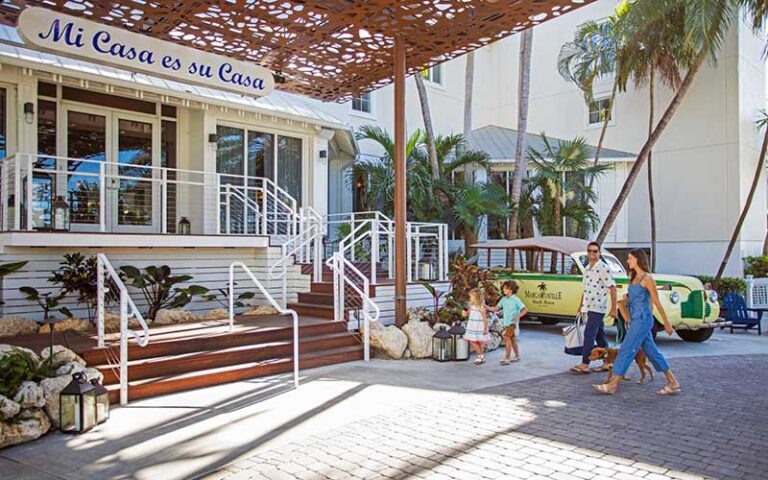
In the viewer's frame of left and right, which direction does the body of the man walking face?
facing the viewer and to the left of the viewer

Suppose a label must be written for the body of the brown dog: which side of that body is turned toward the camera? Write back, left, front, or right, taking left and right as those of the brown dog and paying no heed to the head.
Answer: left

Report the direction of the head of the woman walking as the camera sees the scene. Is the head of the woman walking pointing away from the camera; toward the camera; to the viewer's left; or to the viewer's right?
to the viewer's left

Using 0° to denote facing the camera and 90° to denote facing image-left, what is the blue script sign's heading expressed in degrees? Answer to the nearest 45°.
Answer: approximately 315°

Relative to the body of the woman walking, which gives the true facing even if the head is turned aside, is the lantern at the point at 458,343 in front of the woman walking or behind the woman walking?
in front

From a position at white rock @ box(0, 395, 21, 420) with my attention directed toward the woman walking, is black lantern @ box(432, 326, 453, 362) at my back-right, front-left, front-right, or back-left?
front-left

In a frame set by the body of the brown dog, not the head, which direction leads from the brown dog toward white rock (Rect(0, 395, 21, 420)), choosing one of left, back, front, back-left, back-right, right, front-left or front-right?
front-left

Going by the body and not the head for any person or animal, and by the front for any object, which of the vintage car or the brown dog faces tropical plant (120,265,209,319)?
the brown dog

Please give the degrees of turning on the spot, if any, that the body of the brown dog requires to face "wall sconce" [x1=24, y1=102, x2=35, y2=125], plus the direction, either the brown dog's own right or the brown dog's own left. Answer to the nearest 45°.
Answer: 0° — it already faces it

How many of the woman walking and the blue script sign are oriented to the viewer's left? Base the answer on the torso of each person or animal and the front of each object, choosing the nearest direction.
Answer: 1

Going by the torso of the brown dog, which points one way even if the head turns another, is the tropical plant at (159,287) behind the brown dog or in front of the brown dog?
in front

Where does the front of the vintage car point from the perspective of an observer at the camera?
facing the viewer and to the right of the viewer

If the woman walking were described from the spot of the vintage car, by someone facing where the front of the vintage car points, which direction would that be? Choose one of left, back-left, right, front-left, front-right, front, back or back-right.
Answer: front-right

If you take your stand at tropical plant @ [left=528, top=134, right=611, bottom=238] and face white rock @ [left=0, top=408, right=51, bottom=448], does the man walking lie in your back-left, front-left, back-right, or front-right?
front-left

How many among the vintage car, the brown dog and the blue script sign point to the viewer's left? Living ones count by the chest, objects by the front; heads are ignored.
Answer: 1
